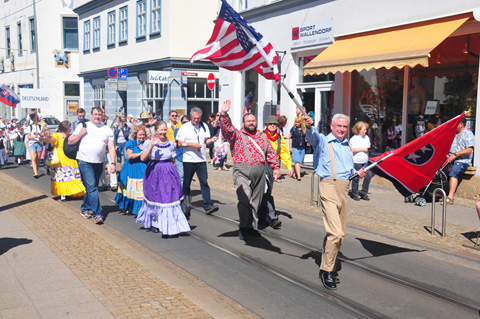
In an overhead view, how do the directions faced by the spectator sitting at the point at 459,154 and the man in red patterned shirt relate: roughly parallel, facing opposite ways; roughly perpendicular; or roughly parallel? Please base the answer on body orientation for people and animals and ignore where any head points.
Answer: roughly perpendicular

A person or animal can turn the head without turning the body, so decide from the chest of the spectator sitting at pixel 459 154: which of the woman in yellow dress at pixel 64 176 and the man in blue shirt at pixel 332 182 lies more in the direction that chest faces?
the woman in yellow dress

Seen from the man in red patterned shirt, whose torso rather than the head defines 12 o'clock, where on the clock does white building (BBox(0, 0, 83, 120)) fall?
The white building is roughly at 5 o'clock from the man in red patterned shirt.

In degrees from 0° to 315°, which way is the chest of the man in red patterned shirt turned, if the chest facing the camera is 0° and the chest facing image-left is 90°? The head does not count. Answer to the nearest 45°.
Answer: approximately 0°

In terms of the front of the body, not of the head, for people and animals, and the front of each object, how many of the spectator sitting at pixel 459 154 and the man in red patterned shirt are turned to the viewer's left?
1

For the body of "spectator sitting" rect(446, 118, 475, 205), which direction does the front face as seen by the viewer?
to the viewer's left

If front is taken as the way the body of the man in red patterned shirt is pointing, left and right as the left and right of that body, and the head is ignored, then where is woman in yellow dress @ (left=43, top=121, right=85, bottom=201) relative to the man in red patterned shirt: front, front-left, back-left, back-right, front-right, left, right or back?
back-right

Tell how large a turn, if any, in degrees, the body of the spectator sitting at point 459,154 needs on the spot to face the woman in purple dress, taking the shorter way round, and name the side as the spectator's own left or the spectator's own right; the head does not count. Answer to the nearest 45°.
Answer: approximately 45° to the spectator's own left

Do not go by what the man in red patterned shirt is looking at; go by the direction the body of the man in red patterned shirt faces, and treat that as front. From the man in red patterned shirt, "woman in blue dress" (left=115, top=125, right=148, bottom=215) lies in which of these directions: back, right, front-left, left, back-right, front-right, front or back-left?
back-right

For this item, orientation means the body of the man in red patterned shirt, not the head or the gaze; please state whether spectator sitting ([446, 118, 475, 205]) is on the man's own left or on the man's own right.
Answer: on the man's own left

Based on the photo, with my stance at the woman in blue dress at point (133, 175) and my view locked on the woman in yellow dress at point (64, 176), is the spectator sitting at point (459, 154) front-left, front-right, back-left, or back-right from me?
back-right
